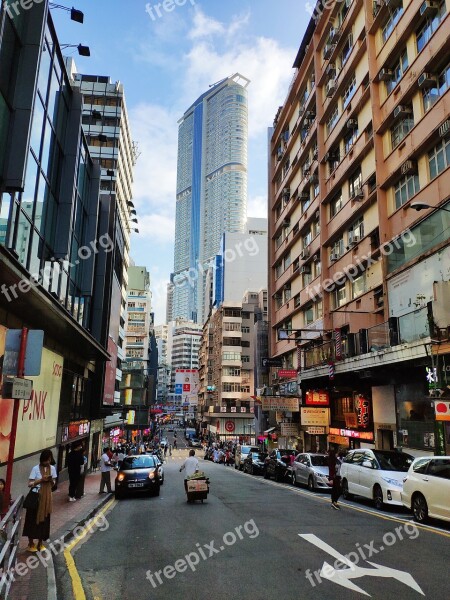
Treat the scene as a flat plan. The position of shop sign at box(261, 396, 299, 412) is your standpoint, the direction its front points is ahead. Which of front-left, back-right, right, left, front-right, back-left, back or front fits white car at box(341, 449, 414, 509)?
front

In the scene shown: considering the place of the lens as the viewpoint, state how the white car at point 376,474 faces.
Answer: facing the viewer and to the right of the viewer

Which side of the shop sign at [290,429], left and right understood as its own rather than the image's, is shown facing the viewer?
front

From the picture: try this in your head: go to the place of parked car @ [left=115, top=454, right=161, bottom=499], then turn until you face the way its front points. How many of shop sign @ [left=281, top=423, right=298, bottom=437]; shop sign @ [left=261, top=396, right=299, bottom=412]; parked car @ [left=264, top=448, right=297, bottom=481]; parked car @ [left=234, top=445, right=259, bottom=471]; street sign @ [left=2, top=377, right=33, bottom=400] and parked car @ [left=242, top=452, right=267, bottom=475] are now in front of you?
1

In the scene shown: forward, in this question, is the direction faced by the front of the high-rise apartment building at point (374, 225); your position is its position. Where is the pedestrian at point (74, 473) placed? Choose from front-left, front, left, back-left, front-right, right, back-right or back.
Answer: front

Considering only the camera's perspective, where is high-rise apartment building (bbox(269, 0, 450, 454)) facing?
facing the viewer and to the left of the viewer

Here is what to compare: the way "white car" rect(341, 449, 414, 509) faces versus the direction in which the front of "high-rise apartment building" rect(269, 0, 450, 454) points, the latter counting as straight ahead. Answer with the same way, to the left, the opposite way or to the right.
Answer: to the left

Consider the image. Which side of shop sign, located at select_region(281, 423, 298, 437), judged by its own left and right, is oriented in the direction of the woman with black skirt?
front

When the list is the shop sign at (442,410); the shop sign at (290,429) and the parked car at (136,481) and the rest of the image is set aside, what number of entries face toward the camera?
3

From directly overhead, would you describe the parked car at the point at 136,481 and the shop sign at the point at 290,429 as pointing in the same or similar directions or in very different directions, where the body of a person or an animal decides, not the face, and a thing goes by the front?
same or similar directions

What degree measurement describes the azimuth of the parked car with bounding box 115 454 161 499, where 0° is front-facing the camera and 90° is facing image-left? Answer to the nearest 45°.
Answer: approximately 0°
